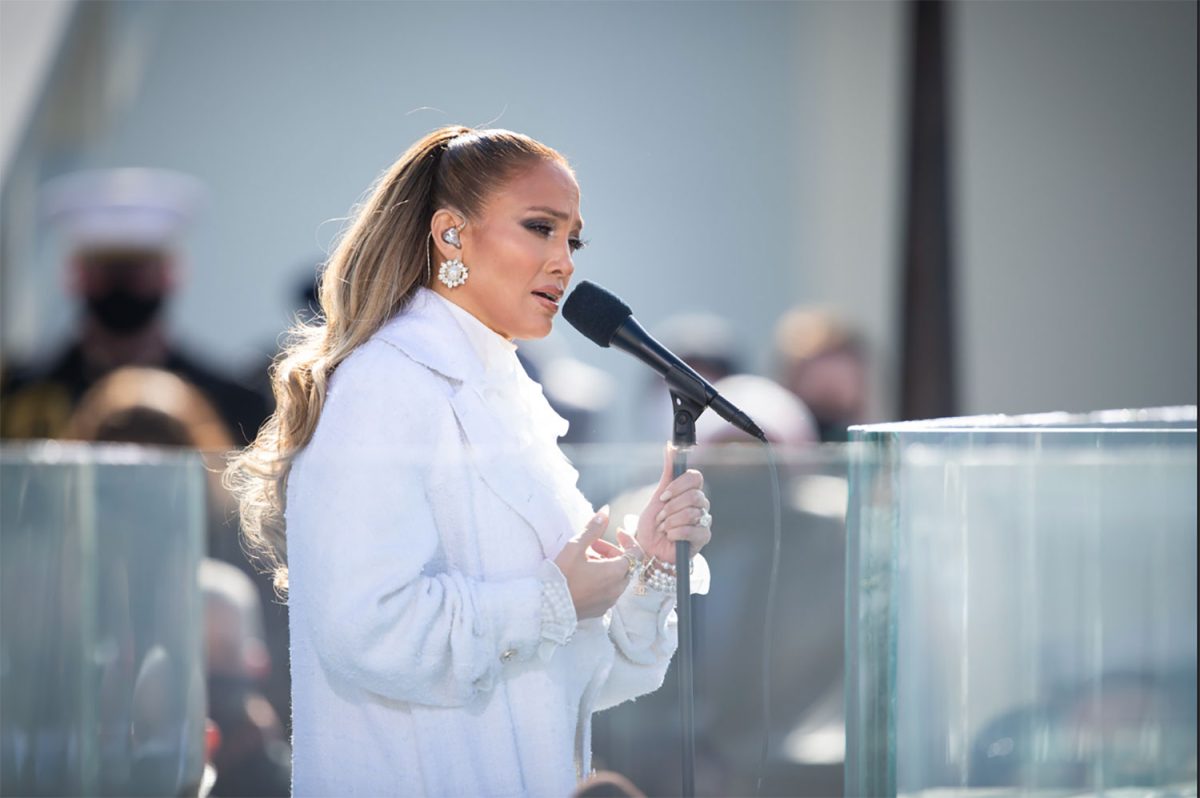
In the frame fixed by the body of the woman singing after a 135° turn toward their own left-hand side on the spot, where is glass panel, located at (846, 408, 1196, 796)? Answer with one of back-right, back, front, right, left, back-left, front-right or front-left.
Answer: back-right

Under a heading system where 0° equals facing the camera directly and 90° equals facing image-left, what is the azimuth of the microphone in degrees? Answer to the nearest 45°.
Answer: approximately 90°

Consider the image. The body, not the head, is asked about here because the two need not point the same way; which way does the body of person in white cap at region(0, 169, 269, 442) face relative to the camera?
toward the camera

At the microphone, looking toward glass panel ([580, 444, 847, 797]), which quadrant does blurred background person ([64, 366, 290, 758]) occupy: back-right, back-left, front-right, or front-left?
front-left

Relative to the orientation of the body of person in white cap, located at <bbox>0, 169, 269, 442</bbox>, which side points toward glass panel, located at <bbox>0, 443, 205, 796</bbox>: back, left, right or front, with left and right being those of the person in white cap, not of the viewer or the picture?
front

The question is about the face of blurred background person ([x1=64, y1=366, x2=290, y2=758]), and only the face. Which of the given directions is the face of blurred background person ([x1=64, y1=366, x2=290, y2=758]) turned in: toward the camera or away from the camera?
away from the camera

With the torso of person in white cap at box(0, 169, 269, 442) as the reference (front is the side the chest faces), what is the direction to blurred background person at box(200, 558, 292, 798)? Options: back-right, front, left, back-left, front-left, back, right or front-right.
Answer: front

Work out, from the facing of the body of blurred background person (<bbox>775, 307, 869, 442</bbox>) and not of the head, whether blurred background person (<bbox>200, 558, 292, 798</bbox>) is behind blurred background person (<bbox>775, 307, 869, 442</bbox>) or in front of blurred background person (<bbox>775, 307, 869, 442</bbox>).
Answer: in front

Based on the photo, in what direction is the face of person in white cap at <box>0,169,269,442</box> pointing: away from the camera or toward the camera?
toward the camera

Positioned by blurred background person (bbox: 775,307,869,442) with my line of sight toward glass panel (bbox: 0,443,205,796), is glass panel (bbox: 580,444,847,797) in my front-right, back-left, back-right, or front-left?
front-left

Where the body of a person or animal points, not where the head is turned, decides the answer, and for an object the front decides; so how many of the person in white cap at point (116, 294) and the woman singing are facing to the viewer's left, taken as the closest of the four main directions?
0

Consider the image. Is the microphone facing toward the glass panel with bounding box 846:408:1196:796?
no

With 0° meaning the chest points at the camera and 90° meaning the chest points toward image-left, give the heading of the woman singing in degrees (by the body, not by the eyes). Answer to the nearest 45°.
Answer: approximately 270°

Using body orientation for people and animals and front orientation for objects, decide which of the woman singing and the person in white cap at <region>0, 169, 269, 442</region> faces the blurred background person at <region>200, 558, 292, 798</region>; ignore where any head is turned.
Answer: the person in white cap
